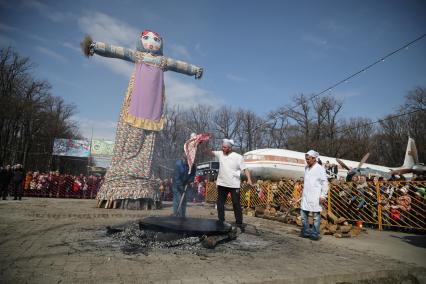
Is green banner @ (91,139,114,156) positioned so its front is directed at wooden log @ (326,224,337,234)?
yes

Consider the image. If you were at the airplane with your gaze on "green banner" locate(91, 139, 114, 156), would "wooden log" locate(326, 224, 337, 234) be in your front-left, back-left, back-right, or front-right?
back-left

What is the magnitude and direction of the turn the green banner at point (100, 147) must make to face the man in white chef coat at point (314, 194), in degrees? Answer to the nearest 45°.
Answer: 0° — it already faces them

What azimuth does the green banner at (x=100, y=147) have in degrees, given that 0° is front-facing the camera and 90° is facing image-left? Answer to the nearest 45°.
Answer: approximately 0°

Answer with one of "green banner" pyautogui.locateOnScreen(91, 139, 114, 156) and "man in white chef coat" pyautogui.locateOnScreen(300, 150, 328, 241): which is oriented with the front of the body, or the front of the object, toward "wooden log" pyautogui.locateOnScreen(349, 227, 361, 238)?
the green banner

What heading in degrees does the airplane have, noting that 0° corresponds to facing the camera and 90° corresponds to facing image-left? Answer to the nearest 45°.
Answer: approximately 45°

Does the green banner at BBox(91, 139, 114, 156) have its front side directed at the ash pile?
yes

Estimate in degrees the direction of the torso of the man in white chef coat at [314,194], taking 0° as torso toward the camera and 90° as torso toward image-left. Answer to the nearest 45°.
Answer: approximately 45°

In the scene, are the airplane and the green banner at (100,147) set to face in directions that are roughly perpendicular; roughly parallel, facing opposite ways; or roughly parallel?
roughly perpendicular
